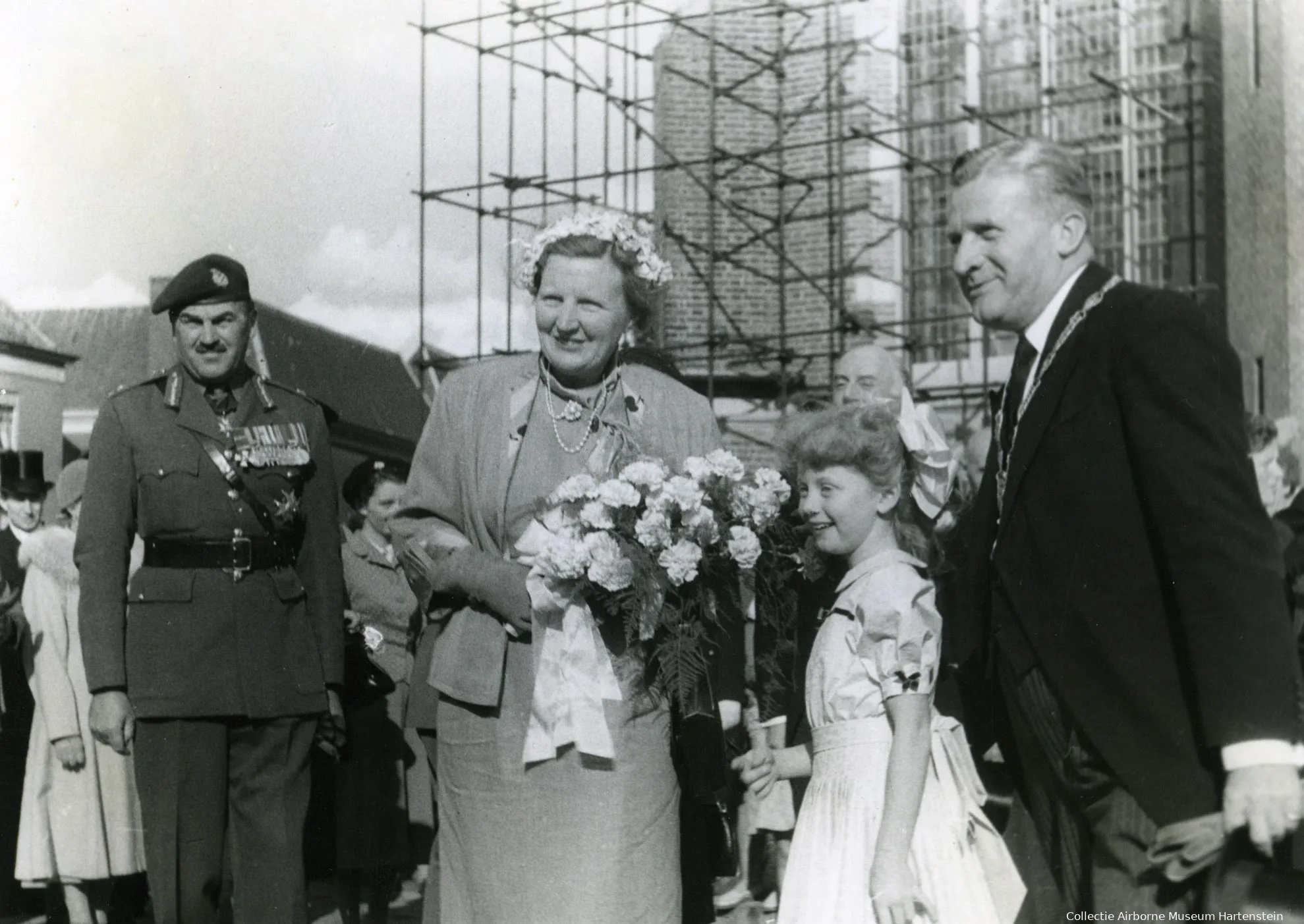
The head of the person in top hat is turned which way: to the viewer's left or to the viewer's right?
to the viewer's right

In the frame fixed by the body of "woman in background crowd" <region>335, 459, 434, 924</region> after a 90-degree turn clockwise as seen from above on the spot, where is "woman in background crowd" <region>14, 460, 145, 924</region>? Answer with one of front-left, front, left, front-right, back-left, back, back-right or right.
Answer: front-right

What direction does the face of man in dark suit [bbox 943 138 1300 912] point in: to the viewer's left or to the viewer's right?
to the viewer's left

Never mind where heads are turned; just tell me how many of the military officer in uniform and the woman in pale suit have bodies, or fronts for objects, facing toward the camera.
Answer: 2

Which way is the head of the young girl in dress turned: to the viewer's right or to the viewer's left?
to the viewer's left

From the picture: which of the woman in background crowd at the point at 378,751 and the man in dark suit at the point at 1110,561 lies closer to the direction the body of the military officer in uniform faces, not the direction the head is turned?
the man in dark suit

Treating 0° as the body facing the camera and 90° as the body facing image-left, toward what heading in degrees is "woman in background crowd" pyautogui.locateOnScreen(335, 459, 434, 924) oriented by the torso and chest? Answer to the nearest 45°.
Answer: approximately 315°

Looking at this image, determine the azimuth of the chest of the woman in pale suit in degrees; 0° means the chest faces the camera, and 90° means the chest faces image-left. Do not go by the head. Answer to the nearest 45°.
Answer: approximately 0°

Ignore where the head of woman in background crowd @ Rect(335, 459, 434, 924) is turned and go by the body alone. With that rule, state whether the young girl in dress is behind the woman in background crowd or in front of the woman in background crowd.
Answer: in front

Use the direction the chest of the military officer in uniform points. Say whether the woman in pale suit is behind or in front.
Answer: in front
